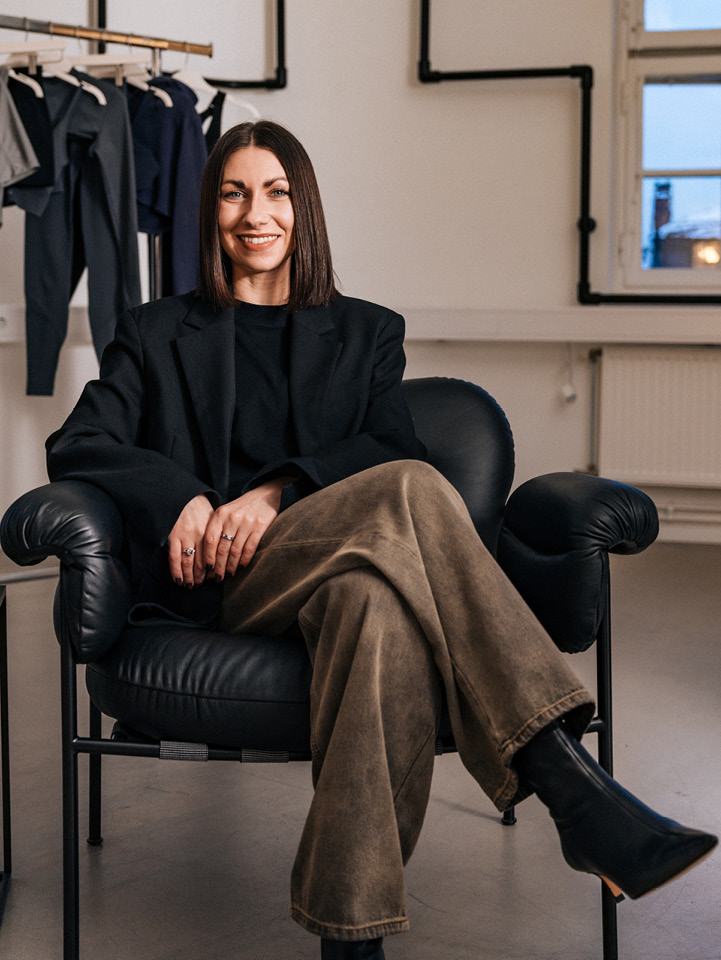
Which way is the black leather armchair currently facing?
toward the camera

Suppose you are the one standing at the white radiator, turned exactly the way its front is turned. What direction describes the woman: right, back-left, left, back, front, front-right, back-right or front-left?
front

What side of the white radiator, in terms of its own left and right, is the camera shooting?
front

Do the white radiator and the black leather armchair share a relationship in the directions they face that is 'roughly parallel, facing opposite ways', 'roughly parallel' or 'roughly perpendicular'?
roughly parallel

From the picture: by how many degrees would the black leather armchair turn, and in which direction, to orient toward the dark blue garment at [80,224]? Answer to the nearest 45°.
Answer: approximately 180°

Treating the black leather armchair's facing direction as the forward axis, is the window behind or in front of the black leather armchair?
behind

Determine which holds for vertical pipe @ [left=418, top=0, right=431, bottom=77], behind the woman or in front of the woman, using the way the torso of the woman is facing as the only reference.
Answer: behind

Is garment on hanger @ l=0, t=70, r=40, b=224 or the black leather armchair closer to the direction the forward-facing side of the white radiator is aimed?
the black leather armchair

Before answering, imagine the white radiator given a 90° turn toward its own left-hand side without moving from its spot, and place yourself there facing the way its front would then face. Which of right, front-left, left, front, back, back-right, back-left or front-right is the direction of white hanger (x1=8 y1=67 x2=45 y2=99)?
back-right

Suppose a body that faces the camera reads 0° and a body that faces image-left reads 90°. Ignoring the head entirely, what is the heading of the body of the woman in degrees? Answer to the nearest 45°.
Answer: approximately 0°

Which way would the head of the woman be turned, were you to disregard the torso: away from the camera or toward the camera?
toward the camera

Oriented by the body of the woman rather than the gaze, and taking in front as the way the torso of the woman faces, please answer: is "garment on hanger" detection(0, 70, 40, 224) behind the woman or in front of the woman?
behind

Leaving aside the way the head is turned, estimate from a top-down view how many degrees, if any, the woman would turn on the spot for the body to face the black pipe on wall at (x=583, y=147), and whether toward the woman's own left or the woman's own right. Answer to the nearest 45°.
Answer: approximately 180°

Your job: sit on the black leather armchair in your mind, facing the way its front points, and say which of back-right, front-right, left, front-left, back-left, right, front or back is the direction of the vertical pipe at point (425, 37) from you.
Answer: back

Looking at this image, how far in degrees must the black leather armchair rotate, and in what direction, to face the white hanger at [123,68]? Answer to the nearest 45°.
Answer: approximately 180°

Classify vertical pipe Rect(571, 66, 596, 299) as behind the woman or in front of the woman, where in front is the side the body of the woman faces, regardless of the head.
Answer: behind
